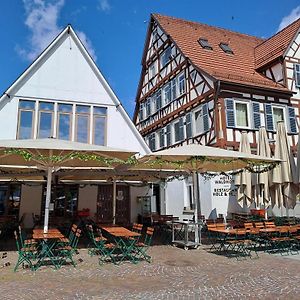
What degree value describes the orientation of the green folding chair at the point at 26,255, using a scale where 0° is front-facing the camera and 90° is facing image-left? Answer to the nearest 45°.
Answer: approximately 270°

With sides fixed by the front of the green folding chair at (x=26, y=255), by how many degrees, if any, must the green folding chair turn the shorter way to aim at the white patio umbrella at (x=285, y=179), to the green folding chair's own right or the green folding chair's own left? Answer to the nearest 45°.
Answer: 0° — it already faces it

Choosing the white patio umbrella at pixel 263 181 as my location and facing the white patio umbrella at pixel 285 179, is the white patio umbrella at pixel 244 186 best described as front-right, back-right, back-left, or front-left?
back-right

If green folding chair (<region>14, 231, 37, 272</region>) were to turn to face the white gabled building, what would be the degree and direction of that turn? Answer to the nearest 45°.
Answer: approximately 90° to its left
